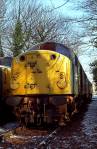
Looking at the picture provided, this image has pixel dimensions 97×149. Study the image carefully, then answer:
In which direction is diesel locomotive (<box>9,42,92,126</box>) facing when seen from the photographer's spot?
facing the viewer
